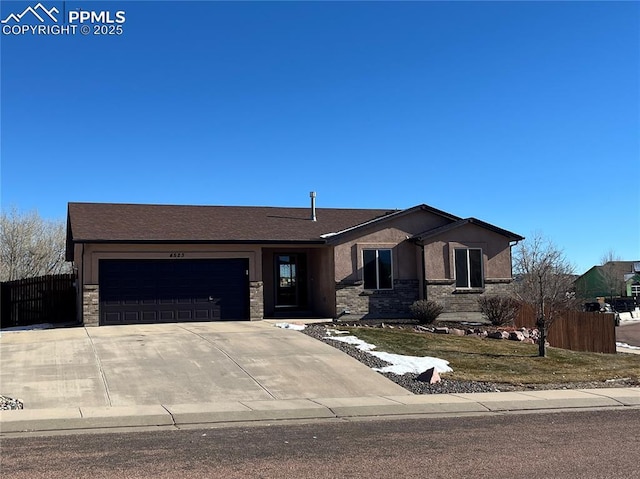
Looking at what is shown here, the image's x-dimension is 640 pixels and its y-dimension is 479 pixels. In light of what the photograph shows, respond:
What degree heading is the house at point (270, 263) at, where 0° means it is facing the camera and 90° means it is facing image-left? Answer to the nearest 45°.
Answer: approximately 0°

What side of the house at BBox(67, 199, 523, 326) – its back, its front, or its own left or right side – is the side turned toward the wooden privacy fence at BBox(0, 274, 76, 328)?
right

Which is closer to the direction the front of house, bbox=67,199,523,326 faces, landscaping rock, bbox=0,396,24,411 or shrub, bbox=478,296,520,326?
the landscaping rock

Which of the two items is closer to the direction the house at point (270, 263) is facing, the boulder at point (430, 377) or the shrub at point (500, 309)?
the boulder

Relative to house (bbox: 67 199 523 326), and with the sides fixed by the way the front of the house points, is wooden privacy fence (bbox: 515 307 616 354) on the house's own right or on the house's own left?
on the house's own left

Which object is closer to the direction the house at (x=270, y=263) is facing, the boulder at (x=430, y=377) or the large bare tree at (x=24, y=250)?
the boulder

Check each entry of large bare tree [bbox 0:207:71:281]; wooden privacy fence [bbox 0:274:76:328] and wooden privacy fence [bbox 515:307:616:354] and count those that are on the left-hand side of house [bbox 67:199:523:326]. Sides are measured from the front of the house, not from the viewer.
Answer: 1

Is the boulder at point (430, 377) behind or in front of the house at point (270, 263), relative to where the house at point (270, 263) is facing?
in front

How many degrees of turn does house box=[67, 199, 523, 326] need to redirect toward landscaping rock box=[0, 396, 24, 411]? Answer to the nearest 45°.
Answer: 0° — it already faces it

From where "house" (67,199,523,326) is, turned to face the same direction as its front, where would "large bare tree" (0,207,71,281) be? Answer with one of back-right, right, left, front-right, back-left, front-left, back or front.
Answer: back-right

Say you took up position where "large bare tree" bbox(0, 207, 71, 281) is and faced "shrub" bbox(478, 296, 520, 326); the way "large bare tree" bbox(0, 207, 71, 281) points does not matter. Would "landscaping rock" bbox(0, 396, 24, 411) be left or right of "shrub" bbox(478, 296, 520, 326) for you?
right

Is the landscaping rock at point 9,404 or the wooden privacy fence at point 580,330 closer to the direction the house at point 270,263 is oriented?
the landscaping rock

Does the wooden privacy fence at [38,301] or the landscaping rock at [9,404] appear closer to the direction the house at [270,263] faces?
the landscaping rock

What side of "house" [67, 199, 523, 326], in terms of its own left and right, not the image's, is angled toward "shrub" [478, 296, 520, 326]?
left
